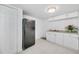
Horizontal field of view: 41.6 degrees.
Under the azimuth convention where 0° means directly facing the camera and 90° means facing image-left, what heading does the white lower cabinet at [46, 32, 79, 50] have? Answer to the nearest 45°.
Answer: approximately 45°
